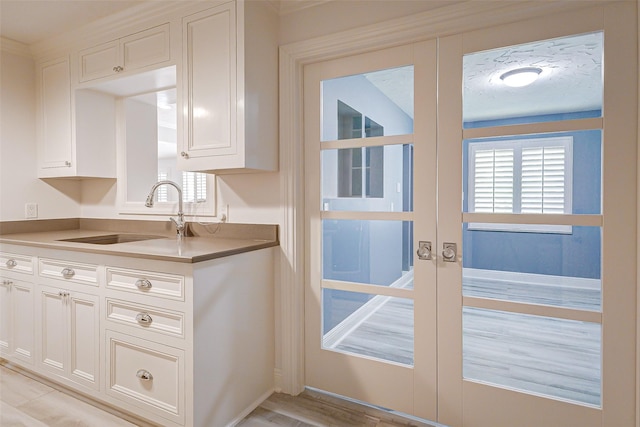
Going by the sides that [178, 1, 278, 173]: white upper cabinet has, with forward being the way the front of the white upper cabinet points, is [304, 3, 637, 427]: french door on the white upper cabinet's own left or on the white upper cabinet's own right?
on the white upper cabinet's own left

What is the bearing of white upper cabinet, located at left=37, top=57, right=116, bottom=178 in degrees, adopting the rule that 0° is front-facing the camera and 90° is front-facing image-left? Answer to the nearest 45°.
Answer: approximately 45°

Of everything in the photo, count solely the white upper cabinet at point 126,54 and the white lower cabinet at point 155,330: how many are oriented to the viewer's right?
0

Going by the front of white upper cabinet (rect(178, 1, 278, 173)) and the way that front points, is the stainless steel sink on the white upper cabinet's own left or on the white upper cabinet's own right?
on the white upper cabinet's own right

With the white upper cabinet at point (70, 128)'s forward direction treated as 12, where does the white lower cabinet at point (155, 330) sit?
The white lower cabinet is roughly at 10 o'clock from the white upper cabinet.

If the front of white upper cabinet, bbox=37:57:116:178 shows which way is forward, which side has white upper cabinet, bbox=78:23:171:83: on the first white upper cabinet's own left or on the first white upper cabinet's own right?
on the first white upper cabinet's own left

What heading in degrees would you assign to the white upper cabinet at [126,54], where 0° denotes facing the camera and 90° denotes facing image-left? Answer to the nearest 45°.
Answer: approximately 45°
